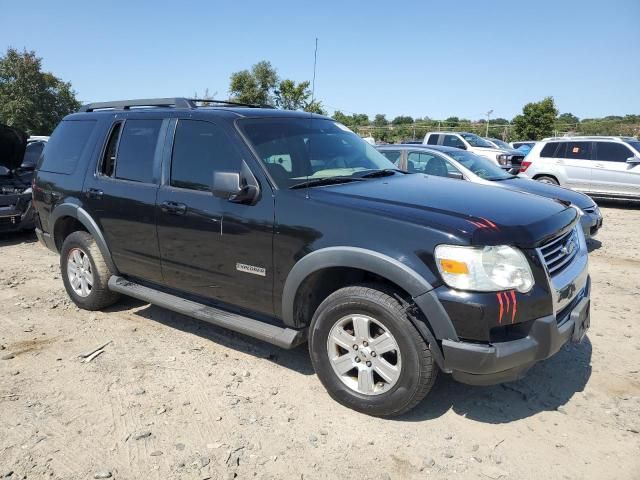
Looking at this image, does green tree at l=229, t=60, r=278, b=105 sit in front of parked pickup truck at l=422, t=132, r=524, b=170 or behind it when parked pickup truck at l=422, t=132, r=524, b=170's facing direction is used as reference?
behind

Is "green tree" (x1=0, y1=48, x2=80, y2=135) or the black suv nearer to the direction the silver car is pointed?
the black suv

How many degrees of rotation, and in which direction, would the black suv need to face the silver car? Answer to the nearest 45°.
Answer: approximately 90° to its left

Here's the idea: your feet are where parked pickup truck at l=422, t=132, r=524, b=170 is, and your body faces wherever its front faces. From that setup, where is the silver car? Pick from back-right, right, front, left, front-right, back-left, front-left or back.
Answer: front-right

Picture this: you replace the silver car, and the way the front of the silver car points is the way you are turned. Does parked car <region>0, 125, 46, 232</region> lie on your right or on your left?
on your right

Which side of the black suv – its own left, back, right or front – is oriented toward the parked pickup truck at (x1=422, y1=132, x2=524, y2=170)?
left

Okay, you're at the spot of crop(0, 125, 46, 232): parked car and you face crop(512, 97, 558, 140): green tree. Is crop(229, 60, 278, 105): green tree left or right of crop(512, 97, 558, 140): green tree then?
left

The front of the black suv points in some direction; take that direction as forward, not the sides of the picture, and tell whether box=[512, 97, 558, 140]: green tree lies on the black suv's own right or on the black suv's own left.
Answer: on the black suv's own left

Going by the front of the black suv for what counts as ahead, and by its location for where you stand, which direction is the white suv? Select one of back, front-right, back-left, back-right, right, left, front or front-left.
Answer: left
